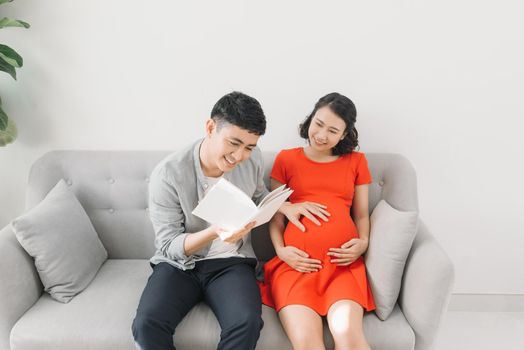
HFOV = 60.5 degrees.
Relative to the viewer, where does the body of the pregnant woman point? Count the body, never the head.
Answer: toward the camera

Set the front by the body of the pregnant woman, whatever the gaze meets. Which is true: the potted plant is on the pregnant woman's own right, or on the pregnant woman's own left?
on the pregnant woman's own right

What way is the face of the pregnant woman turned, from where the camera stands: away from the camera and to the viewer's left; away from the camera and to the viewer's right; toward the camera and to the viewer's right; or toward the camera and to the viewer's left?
toward the camera and to the viewer's left

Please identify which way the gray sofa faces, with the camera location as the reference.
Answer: facing the viewer

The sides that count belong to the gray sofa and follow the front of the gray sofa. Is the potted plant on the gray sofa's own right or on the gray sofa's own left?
on the gray sofa's own right

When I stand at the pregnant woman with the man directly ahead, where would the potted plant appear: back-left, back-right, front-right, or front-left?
front-right
